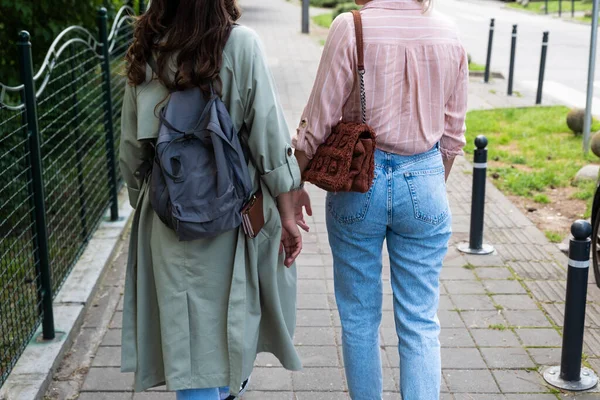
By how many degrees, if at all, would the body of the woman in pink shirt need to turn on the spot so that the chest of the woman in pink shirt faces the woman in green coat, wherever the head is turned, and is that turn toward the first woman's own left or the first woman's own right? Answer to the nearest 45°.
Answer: approximately 90° to the first woman's own left

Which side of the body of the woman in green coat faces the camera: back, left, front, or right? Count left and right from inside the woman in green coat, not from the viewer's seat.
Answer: back

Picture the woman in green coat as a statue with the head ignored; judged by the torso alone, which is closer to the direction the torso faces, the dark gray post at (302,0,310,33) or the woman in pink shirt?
the dark gray post

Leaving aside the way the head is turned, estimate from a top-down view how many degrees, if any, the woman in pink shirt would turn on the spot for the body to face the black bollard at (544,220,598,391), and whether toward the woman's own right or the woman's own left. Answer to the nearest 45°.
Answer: approximately 45° to the woman's own right

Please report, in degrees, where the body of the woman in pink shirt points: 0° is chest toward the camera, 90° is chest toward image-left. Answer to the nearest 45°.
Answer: approximately 180°

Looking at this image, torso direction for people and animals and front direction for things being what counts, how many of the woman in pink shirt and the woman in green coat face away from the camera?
2

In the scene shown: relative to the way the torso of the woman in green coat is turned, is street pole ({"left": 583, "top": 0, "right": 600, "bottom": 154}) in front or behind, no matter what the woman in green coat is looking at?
in front

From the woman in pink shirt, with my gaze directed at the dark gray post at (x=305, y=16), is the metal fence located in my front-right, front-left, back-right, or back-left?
front-left

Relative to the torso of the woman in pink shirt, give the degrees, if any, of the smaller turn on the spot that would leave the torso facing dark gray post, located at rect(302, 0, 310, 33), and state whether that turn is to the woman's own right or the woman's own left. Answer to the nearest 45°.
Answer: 0° — they already face it

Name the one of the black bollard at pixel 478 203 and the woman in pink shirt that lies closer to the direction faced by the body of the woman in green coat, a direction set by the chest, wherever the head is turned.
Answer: the black bollard

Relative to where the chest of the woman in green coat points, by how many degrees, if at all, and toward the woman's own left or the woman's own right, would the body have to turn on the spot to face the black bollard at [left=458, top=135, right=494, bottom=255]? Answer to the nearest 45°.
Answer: approximately 45° to the woman's own right

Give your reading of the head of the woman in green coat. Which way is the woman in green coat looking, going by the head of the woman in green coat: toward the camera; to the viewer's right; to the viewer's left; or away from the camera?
away from the camera

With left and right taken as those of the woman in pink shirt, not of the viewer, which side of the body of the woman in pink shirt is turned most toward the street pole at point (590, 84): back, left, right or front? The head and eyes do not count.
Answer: front

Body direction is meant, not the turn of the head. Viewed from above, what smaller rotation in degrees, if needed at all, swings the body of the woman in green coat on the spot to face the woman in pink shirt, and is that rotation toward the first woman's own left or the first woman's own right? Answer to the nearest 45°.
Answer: approximately 90° to the first woman's own right
